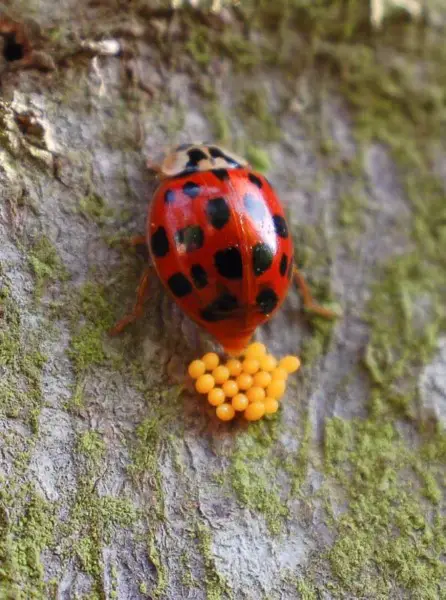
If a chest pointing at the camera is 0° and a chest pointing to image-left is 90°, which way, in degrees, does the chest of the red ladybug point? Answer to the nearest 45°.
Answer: approximately 180°
